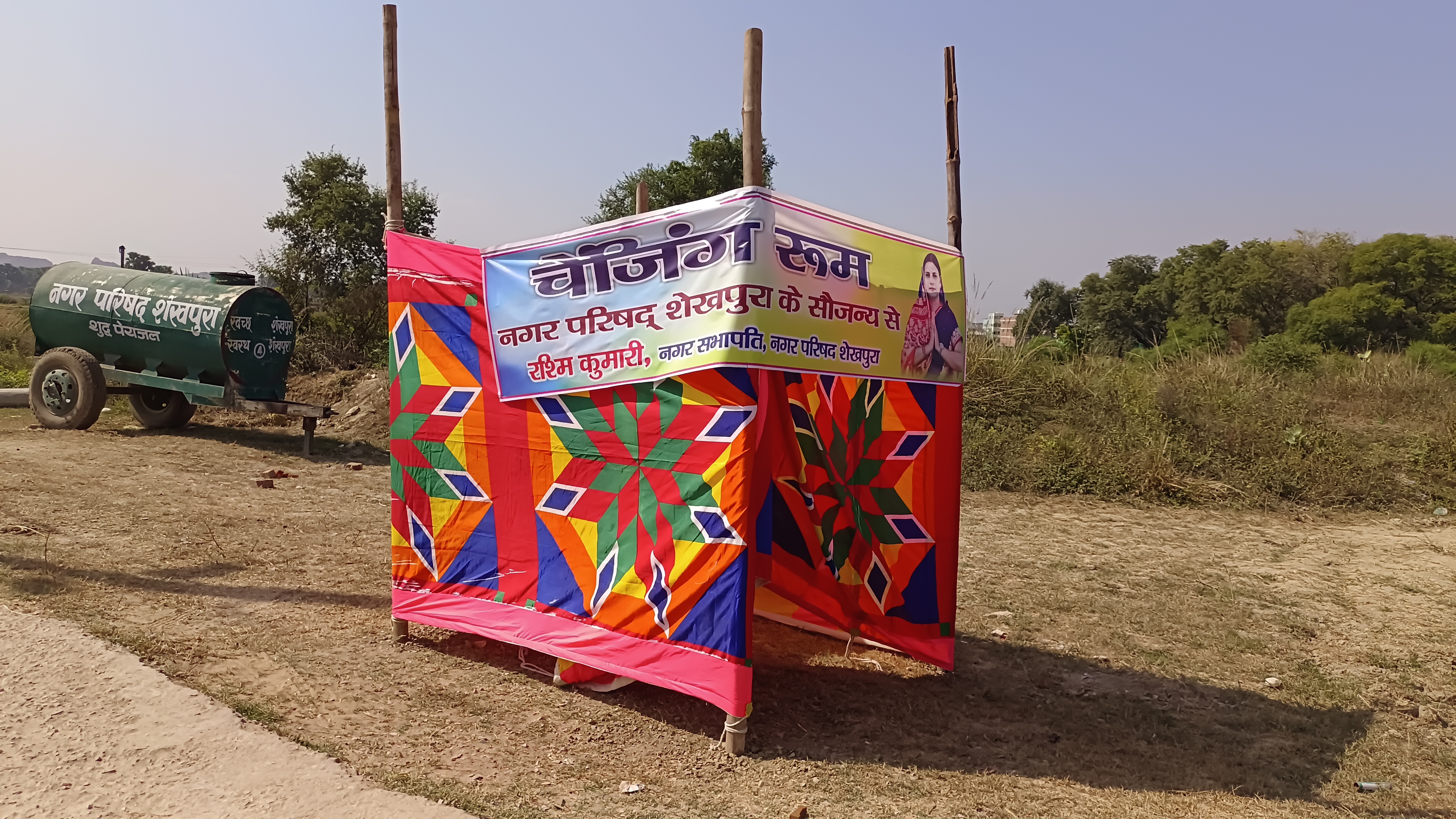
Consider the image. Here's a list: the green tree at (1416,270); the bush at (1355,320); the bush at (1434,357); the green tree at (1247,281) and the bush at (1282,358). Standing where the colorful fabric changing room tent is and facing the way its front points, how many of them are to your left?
5

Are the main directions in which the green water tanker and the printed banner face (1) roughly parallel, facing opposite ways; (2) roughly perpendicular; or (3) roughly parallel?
roughly perpendicular

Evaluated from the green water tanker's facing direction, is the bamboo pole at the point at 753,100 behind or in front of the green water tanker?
in front

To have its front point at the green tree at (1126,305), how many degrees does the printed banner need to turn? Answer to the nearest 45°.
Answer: approximately 135° to its left

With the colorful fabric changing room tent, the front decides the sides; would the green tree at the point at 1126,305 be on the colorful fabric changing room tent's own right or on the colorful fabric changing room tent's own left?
on the colorful fabric changing room tent's own left

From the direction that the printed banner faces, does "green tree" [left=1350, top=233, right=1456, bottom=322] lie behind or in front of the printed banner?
behind

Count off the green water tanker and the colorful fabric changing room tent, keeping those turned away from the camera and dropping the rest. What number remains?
0

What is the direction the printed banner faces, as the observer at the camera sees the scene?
facing the viewer

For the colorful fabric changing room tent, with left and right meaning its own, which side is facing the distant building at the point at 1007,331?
left

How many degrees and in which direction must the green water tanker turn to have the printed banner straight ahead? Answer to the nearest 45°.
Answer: approximately 45° to its right

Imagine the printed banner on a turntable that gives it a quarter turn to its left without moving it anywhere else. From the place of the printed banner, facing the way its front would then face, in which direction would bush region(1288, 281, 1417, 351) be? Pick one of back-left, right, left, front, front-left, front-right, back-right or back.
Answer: front-left

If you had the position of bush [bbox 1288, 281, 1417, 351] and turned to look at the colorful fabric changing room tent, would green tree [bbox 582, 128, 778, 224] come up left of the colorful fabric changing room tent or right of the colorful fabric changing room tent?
right

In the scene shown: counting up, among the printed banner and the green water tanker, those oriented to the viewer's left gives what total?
0

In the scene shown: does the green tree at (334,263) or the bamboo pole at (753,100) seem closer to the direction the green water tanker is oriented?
the bamboo pole
